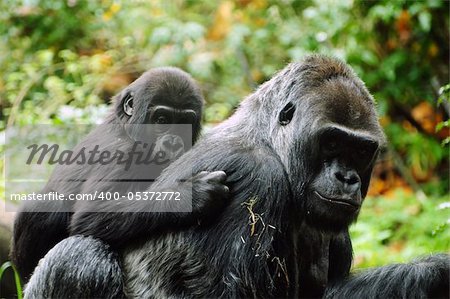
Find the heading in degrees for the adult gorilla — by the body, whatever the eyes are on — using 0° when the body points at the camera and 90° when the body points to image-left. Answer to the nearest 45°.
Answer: approximately 315°

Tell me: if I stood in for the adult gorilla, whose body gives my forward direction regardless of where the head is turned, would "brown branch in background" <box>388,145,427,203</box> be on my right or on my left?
on my left

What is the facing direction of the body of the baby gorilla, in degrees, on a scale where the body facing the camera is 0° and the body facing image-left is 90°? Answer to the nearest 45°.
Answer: approximately 315°

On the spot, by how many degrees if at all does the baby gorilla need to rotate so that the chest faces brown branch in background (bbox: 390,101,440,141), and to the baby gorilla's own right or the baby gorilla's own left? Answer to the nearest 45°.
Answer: approximately 90° to the baby gorilla's own left

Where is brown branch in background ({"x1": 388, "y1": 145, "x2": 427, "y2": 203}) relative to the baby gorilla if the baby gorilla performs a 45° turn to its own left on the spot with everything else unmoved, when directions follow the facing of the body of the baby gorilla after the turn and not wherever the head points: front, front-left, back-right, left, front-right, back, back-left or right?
front-left
